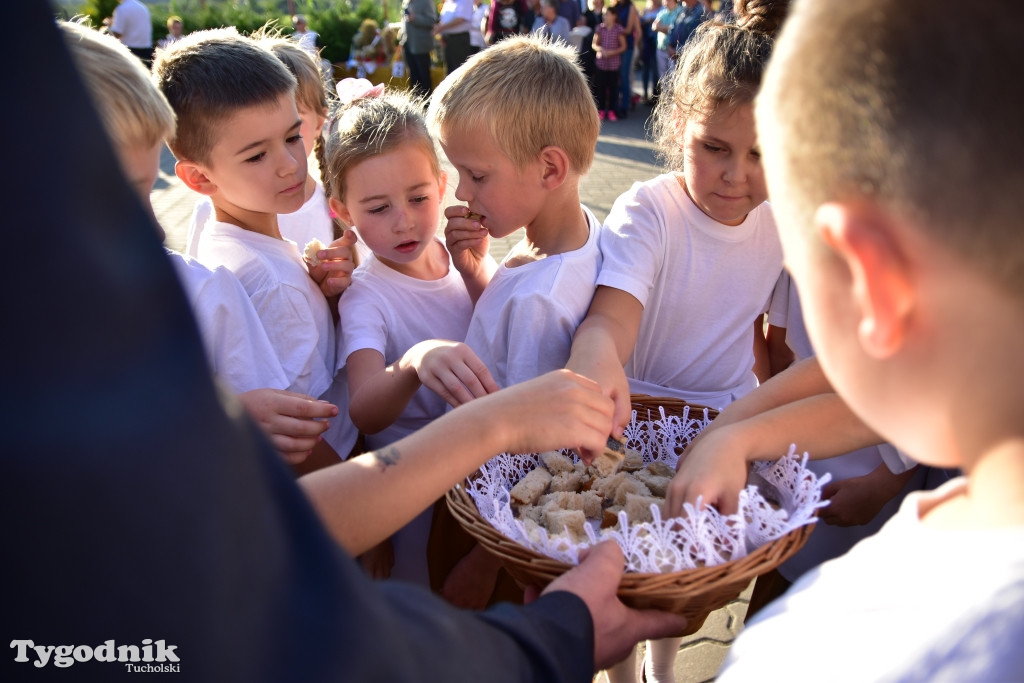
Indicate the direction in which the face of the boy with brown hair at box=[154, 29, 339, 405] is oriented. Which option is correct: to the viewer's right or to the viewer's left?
to the viewer's right

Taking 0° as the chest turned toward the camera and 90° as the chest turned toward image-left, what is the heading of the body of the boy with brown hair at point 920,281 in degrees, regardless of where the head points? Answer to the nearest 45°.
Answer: approximately 135°

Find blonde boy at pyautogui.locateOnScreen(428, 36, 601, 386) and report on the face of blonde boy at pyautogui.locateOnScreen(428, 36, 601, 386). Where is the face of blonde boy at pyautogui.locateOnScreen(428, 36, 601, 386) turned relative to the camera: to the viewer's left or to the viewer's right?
to the viewer's left

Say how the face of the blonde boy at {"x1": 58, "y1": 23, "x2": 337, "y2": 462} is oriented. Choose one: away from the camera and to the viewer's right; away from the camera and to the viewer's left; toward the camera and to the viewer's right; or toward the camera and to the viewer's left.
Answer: away from the camera and to the viewer's right

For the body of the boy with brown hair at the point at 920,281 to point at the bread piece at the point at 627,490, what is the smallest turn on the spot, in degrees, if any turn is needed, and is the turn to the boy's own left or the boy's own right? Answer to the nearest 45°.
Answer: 0° — they already face it

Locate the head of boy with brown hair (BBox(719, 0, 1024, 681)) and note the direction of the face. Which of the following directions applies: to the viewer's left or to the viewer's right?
to the viewer's left
